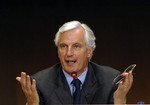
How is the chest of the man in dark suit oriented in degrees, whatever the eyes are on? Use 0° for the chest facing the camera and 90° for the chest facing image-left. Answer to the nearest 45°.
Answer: approximately 0°
